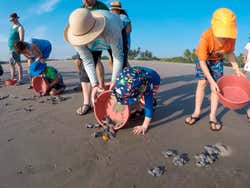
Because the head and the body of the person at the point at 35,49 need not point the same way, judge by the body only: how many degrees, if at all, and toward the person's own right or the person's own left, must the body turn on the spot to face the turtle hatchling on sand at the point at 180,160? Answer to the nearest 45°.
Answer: approximately 90° to the person's own left

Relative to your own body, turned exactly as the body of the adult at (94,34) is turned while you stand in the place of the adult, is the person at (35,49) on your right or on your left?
on your right

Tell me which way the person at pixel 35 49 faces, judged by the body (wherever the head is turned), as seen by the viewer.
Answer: to the viewer's left

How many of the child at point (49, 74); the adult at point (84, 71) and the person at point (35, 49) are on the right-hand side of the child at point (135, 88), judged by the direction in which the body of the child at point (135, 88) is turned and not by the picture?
3
